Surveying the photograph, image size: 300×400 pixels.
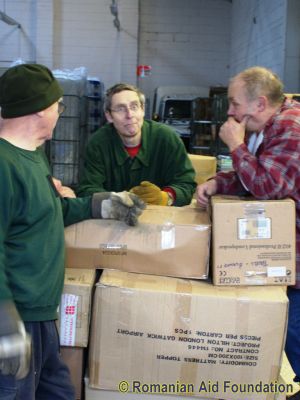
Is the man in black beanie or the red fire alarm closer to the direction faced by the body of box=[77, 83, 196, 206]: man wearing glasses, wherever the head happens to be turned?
the man in black beanie

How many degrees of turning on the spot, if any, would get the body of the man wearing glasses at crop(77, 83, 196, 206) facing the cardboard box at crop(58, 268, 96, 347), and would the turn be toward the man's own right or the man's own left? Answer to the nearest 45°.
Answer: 0° — they already face it

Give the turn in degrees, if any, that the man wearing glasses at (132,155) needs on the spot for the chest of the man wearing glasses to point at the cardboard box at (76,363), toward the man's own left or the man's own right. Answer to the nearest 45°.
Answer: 0° — they already face it

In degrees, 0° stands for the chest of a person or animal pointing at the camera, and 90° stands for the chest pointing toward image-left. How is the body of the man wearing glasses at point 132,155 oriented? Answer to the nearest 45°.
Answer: approximately 0°

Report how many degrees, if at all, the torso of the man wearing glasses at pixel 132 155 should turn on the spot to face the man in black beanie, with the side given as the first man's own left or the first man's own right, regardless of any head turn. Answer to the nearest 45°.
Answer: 0° — they already face them

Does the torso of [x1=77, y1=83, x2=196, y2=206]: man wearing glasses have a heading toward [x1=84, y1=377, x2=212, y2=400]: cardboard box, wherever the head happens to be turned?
yes

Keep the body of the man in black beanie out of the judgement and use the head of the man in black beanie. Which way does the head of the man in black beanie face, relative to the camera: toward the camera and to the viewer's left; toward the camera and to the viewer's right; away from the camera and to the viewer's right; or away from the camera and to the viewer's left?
away from the camera and to the viewer's right

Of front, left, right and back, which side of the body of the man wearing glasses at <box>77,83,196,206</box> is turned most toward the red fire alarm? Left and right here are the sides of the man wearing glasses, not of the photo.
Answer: back
